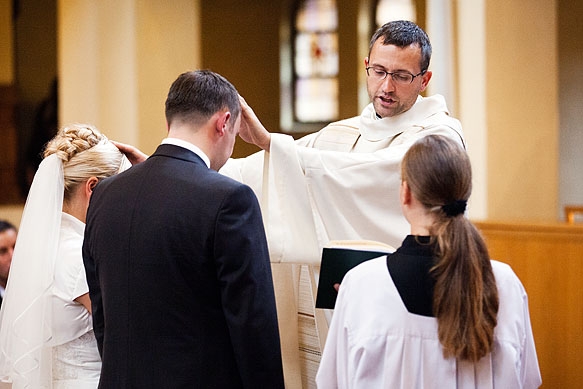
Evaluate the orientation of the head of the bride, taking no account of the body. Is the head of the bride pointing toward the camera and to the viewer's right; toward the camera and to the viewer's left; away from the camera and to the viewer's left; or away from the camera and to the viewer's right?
away from the camera and to the viewer's right

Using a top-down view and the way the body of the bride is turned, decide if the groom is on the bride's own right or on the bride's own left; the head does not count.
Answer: on the bride's own right

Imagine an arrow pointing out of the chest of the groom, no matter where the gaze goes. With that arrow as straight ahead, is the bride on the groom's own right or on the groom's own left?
on the groom's own left

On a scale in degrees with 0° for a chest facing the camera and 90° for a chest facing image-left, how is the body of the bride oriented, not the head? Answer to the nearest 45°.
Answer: approximately 225°

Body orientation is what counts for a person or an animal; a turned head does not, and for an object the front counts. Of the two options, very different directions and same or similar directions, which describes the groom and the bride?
same or similar directions

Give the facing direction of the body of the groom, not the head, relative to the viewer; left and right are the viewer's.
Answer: facing away from the viewer and to the right of the viewer

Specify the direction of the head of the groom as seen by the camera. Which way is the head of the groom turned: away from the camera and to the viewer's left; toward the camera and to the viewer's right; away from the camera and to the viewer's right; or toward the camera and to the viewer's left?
away from the camera and to the viewer's right

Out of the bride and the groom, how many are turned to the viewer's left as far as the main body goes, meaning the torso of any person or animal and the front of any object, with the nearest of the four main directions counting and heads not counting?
0
